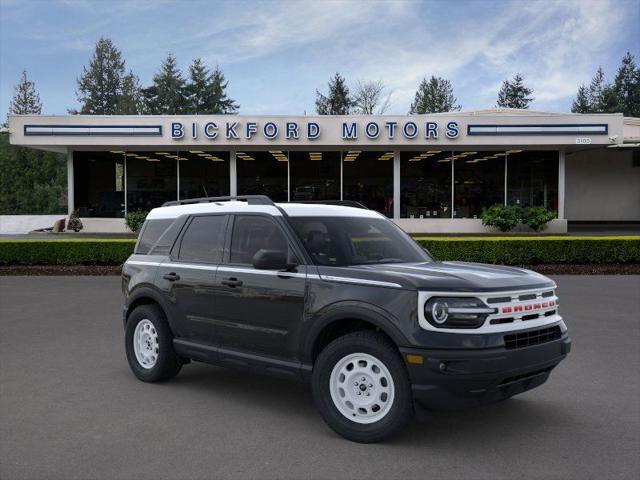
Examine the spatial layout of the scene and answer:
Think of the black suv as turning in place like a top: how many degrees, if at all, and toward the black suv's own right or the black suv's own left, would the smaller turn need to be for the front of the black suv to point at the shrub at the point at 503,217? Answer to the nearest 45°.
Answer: approximately 135° to the black suv's own left

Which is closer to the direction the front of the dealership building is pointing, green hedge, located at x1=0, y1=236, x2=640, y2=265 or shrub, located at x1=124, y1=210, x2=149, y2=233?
the green hedge

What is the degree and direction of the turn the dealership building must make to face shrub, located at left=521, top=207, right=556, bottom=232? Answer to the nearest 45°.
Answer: approximately 90° to its left

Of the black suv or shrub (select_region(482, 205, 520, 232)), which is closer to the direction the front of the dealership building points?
the black suv

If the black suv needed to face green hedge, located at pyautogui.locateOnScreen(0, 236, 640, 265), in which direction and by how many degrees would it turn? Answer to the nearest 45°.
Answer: approximately 135° to its left

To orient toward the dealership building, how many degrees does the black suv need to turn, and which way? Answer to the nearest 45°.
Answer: approximately 135° to its left

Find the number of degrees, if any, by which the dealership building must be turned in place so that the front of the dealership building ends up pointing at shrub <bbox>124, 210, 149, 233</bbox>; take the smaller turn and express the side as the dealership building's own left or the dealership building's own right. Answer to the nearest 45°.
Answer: approximately 90° to the dealership building's own right

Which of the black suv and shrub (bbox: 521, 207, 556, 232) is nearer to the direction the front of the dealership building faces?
the black suv

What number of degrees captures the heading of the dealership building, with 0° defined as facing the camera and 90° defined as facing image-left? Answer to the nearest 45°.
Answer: approximately 0°

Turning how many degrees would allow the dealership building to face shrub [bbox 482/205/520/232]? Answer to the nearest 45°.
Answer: approximately 90° to its left

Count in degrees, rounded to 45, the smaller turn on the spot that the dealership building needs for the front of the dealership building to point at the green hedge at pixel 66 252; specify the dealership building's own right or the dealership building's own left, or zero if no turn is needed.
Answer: approximately 45° to the dealership building's own right
